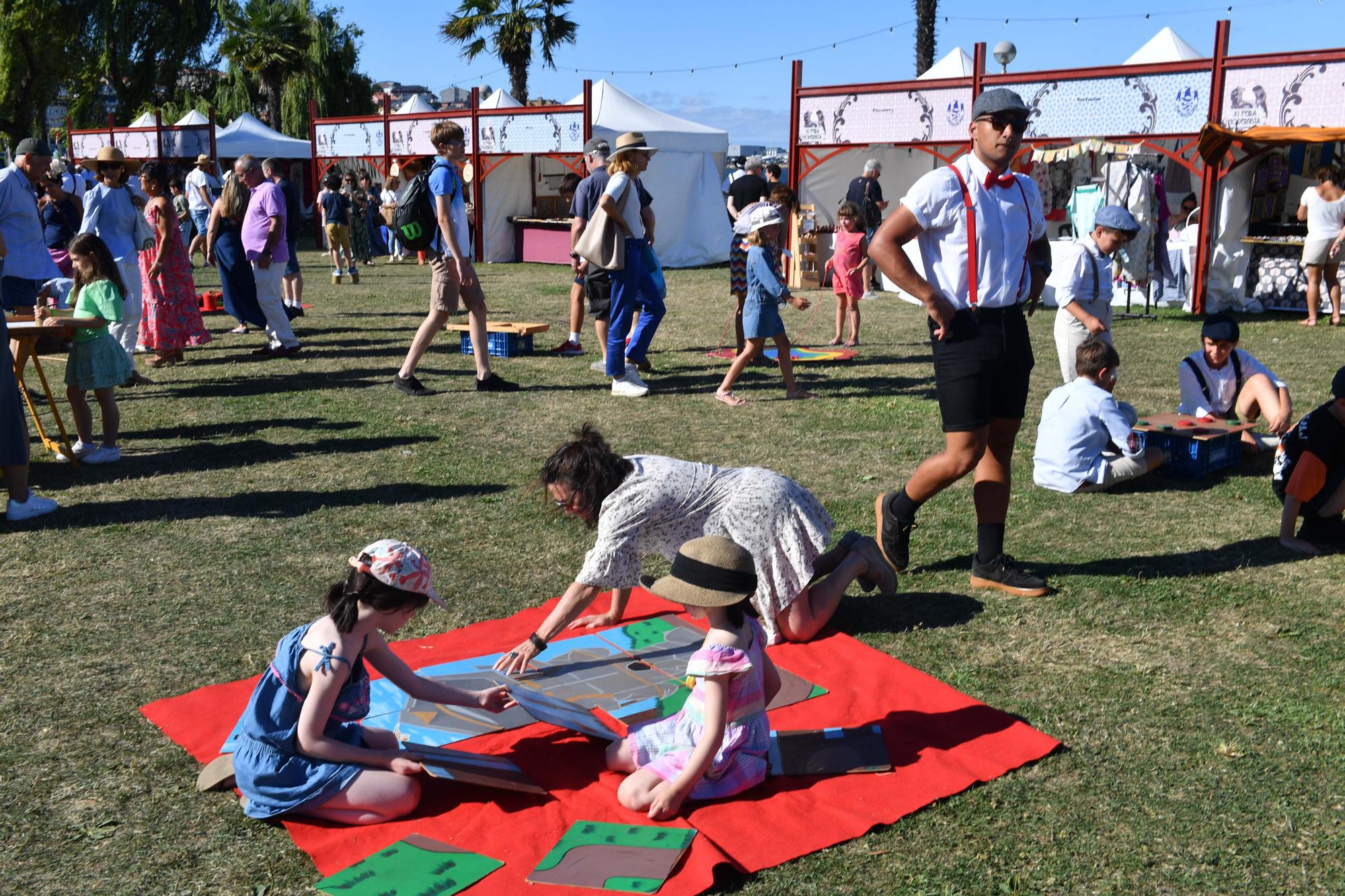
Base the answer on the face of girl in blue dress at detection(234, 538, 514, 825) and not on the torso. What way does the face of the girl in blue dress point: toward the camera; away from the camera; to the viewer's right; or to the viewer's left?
to the viewer's right

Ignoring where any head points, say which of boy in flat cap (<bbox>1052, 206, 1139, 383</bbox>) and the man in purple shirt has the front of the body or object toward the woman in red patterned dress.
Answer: the man in purple shirt

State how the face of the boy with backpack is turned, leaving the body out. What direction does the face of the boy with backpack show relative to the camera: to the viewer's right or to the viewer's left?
to the viewer's right

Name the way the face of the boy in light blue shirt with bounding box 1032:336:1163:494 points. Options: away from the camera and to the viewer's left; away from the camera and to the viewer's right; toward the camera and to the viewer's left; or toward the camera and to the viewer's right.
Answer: away from the camera and to the viewer's right

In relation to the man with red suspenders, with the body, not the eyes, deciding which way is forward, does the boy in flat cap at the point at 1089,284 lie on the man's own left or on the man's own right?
on the man's own left

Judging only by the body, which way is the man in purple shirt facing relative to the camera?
to the viewer's left

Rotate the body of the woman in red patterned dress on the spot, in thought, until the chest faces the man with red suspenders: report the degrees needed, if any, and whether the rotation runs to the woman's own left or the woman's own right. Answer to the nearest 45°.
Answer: approximately 90° to the woman's own left

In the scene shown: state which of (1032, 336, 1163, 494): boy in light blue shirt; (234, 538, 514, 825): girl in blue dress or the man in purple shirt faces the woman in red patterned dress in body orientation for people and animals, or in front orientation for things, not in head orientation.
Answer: the man in purple shirt

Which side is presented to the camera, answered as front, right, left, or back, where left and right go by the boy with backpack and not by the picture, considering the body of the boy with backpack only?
right

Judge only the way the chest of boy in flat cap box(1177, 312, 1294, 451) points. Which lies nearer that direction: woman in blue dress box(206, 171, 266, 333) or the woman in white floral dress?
the woman in white floral dress
